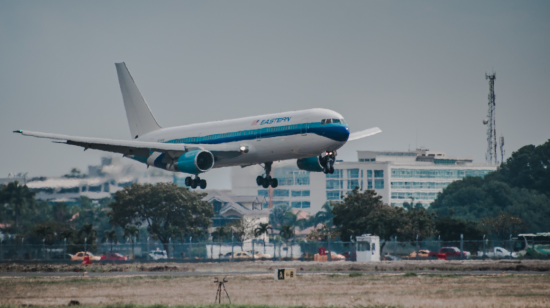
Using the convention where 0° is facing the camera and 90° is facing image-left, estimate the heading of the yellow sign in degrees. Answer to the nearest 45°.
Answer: approximately 0°
